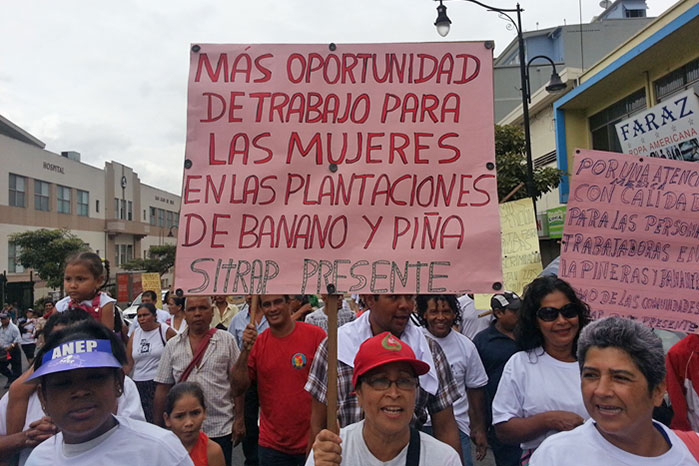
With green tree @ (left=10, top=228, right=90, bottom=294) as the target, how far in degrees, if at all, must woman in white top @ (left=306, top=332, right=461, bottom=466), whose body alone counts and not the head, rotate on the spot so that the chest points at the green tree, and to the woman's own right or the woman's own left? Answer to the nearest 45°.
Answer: approximately 135° to the woman's own right

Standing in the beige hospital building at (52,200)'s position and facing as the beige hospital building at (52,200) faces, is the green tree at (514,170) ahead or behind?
ahead

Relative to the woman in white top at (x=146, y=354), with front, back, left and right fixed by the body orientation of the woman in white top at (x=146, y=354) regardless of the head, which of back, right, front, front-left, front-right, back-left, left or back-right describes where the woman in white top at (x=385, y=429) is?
front-left

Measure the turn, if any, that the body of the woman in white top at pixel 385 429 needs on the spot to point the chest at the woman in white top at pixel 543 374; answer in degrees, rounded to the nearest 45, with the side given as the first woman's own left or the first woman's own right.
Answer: approximately 135° to the first woman's own left

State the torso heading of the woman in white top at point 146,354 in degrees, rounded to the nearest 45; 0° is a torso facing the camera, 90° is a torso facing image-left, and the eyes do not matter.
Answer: approximately 45°

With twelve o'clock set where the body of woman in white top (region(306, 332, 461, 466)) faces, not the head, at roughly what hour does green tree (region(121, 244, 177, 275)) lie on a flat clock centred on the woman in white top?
The green tree is roughly at 5 o'clock from the woman in white top.

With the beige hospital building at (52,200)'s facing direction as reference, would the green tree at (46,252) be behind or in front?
in front

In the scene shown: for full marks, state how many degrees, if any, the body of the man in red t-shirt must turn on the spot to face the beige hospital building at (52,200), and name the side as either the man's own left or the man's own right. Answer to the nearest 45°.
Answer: approximately 135° to the man's own right

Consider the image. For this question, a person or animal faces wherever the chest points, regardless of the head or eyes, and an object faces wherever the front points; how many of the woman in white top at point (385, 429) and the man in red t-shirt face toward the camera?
2

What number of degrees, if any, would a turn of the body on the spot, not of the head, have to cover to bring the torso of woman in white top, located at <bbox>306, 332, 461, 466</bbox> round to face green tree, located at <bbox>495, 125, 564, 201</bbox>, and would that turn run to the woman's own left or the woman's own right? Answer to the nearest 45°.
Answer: approximately 180°

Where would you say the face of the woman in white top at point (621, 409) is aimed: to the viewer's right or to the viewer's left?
to the viewer's left

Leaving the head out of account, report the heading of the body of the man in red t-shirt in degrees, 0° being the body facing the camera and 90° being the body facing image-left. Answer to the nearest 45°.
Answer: approximately 0°
